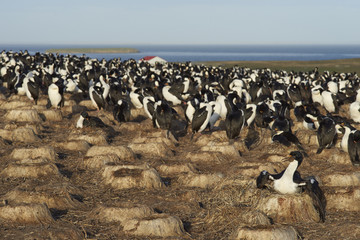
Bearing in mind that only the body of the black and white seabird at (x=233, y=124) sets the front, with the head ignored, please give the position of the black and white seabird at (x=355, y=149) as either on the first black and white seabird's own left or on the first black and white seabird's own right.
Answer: on the first black and white seabird's own right

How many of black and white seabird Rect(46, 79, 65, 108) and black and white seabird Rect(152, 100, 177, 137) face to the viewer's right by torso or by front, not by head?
0

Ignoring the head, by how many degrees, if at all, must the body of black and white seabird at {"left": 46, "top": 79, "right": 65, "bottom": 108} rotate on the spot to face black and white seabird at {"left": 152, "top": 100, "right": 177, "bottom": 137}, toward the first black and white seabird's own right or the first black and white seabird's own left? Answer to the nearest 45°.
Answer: approximately 90° to the first black and white seabird's own left

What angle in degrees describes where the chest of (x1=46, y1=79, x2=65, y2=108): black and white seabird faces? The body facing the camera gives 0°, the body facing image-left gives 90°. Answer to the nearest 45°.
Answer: approximately 45°

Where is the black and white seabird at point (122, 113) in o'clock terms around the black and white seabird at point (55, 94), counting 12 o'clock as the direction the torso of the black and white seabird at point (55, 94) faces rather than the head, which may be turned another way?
the black and white seabird at point (122, 113) is roughly at 9 o'clock from the black and white seabird at point (55, 94).

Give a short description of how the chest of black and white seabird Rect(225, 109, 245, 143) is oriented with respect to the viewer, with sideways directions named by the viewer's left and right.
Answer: facing away from the viewer and to the right of the viewer

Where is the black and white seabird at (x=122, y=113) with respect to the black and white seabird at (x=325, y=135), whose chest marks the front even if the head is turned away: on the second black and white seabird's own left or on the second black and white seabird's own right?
on the second black and white seabird's own left

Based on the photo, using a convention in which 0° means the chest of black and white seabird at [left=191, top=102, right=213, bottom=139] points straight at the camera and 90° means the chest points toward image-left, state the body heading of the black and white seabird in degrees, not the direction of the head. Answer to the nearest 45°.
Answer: approximately 270°
